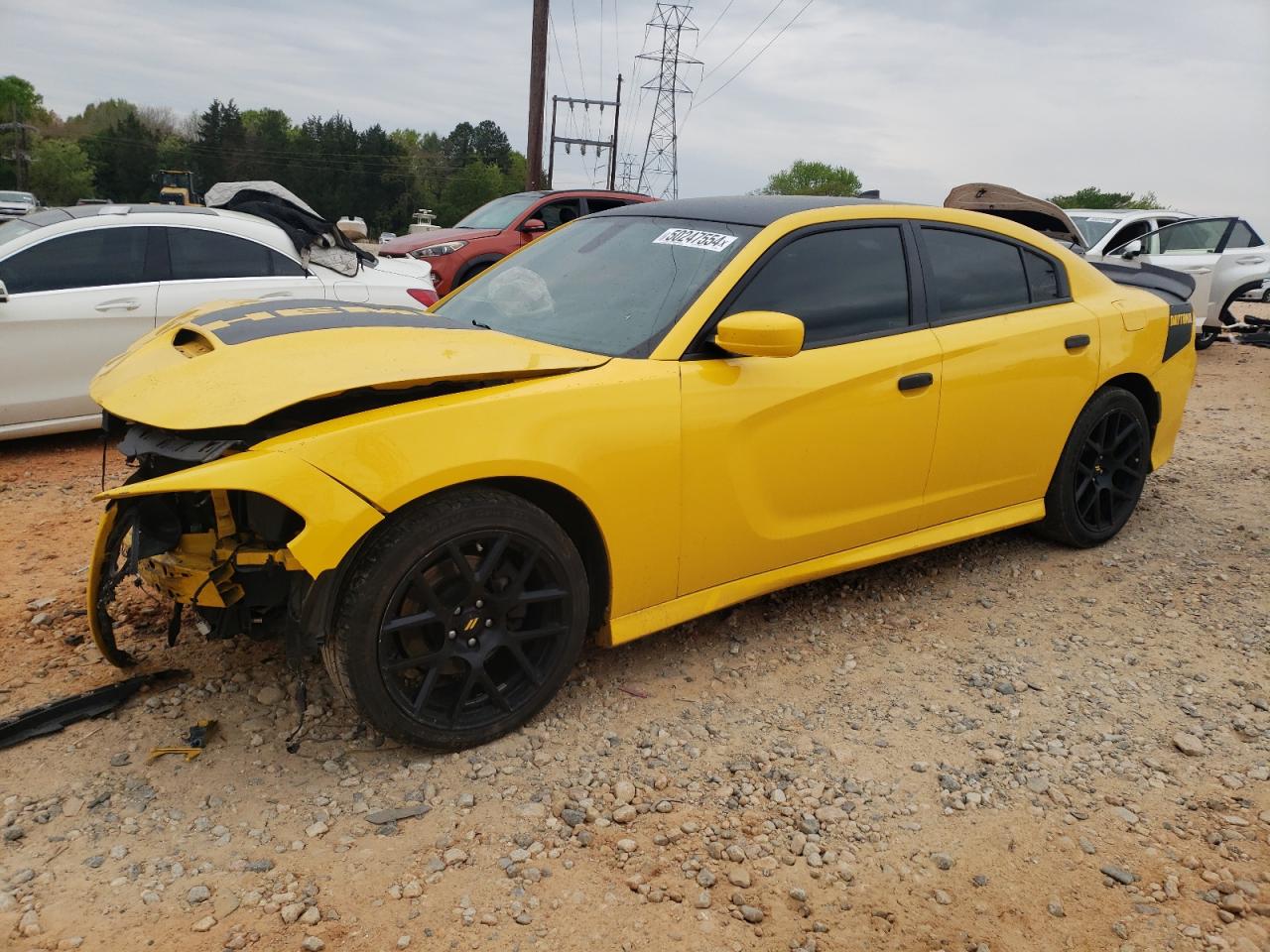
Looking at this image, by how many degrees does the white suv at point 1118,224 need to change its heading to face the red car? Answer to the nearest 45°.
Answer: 0° — it already faces it

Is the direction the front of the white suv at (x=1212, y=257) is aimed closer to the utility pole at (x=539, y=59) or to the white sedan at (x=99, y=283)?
the white sedan

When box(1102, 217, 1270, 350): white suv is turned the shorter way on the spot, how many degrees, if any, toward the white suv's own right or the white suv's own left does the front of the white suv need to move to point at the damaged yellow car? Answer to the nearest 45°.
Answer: approximately 45° to the white suv's own left

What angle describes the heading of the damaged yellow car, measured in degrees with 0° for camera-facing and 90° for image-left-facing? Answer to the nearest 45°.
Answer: approximately 45°

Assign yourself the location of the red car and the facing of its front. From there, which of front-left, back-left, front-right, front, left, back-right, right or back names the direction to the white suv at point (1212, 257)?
back-left

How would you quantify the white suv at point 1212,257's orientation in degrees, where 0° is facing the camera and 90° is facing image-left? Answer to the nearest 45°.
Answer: approximately 45°

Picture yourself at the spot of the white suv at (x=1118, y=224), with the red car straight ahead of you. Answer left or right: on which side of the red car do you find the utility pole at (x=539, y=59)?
right

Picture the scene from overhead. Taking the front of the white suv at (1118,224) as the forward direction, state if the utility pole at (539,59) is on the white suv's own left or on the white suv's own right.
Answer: on the white suv's own right
